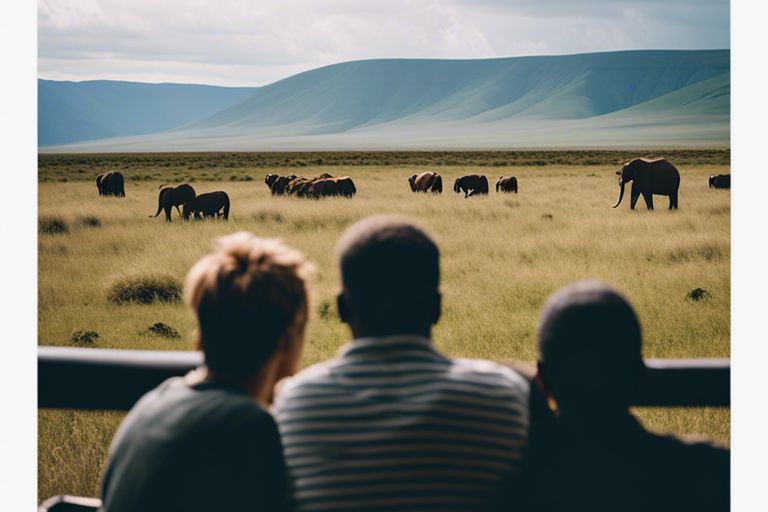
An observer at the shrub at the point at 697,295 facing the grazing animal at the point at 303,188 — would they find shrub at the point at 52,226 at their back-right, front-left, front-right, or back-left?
front-left

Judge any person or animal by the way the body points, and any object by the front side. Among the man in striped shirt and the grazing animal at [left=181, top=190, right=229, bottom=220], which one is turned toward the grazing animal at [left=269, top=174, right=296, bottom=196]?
the man in striped shirt

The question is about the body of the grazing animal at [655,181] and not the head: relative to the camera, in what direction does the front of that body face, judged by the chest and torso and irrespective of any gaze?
to the viewer's left

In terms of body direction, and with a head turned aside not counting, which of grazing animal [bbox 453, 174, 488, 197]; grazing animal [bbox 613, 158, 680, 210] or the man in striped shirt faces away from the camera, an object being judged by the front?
the man in striped shirt

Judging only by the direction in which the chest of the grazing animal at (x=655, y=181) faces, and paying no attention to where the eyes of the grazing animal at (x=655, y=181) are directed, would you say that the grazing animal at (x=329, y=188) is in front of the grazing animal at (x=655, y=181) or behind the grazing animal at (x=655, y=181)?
in front

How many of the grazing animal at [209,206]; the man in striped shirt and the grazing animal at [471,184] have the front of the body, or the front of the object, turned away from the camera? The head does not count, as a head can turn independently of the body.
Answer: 1

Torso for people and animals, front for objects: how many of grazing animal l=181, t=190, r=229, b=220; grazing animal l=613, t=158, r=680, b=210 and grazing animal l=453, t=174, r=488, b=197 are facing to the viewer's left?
3

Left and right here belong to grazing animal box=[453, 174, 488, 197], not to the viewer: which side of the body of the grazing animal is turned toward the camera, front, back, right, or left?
left

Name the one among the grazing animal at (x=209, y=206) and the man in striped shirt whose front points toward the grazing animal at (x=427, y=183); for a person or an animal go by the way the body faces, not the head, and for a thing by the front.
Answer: the man in striped shirt

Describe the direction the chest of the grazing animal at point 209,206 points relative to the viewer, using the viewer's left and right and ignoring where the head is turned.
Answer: facing to the left of the viewer

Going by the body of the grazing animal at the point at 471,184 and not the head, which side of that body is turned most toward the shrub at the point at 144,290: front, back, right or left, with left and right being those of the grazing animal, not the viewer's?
left

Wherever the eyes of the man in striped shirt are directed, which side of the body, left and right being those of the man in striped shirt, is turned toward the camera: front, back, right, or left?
back

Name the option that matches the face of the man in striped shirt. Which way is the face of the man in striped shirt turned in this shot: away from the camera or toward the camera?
away from the camera

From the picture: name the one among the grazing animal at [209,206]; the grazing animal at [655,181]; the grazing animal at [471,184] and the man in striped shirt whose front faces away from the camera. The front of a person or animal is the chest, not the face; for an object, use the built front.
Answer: the man in striped shirt

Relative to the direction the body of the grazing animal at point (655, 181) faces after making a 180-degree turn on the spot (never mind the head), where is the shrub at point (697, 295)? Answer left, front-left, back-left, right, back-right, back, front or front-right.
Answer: right

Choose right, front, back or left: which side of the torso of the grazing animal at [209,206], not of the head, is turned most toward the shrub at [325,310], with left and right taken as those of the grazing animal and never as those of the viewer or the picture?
left
